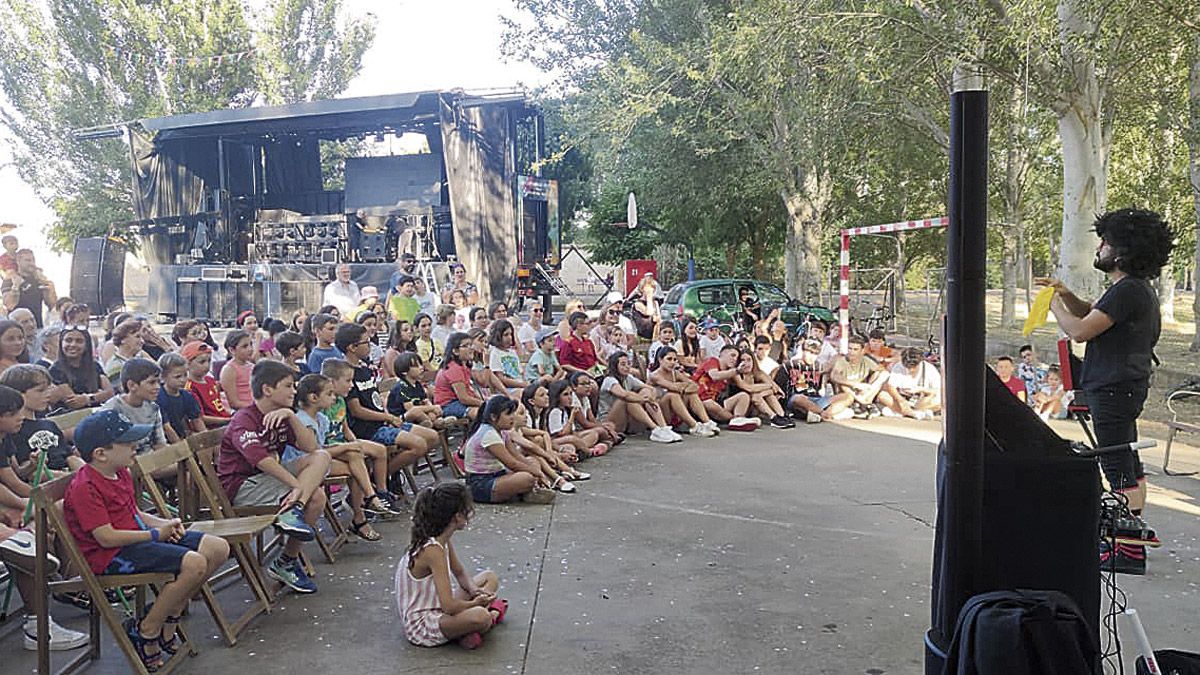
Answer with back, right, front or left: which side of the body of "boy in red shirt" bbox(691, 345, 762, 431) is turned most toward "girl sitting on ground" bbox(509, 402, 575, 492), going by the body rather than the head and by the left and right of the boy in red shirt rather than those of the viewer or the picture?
right

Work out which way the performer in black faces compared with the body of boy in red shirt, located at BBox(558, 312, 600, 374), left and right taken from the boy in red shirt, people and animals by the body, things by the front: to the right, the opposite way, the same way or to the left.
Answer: the opposite way

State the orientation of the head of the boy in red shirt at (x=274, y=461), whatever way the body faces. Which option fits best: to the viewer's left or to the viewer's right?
to the viewer's right

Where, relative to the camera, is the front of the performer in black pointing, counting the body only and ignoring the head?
to the viewer's left

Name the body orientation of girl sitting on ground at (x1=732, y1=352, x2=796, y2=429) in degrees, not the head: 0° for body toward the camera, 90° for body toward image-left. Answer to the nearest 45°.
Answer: approximately 315°

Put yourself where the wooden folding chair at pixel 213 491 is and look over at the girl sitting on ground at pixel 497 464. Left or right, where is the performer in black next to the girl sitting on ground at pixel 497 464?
right

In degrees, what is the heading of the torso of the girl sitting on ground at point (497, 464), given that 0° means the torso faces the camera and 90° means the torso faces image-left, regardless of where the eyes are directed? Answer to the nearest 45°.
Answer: approximately 270°
